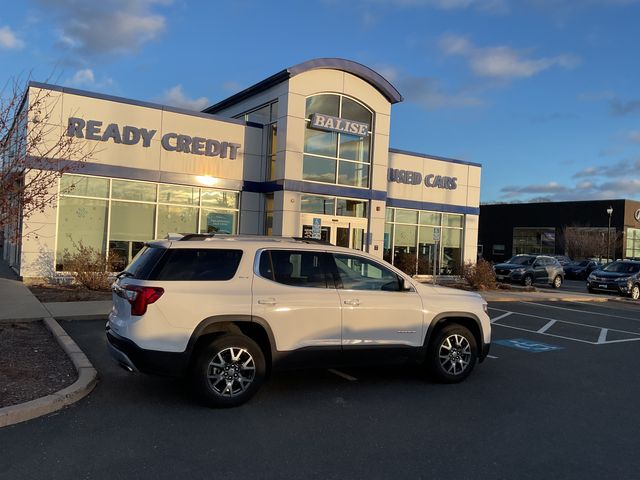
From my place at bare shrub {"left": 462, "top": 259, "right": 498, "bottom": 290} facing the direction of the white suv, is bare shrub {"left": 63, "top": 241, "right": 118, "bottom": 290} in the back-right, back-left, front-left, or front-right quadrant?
front-right

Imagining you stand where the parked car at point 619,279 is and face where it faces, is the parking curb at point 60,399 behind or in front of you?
in front

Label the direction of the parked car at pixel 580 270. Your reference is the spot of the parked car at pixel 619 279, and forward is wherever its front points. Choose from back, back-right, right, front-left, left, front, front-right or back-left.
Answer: back-right

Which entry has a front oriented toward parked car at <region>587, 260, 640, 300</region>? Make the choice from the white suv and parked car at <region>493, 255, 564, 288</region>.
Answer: the white suv

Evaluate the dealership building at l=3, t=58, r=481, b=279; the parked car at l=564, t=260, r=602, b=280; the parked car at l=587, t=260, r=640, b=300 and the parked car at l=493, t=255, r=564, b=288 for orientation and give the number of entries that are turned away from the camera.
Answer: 0

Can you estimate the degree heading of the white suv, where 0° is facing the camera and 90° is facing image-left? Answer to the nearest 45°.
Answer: approximately 225°

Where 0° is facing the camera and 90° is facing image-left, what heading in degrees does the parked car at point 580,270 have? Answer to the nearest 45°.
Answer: approximately 45°

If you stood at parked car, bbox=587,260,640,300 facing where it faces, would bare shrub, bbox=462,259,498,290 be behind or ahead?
ahead

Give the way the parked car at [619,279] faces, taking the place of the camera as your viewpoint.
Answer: facing the viewer and to the left of the viewer

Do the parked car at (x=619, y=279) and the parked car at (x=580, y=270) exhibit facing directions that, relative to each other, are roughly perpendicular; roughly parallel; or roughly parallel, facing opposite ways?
roughly parallel

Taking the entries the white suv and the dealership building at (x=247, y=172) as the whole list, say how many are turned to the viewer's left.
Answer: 0

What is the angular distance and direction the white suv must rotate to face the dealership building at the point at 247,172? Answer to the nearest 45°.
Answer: approximately 45° to its left

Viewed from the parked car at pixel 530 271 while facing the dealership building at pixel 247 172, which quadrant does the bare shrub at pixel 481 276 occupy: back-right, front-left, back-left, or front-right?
front-left

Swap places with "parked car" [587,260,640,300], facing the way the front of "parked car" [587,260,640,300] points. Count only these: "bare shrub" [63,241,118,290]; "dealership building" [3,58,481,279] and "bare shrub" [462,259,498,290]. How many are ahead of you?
3

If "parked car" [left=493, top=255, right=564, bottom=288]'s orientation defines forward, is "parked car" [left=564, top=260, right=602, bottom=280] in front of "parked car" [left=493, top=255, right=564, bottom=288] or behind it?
behind

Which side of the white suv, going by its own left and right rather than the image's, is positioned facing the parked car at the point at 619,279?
front

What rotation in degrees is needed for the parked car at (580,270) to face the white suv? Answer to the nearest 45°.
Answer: approximately 45° to its left
